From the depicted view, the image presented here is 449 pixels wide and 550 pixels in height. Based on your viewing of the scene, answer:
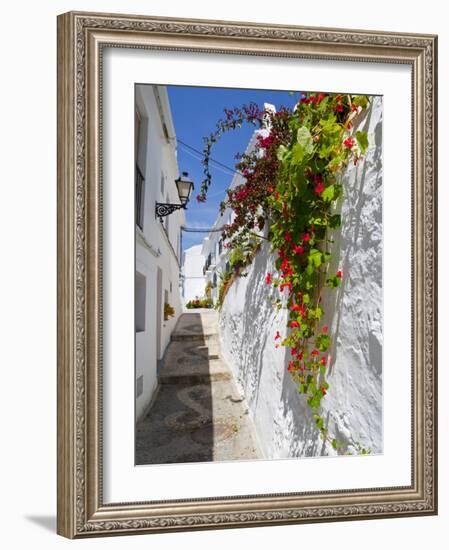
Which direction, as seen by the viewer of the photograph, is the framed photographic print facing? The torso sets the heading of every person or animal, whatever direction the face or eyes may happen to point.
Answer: facing the viewer and to the right of the viewer
